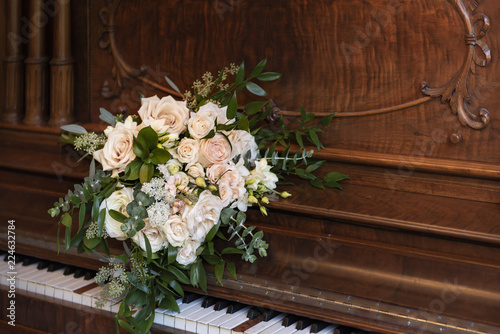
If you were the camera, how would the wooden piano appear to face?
facing the viewer and to the left of the viewer
